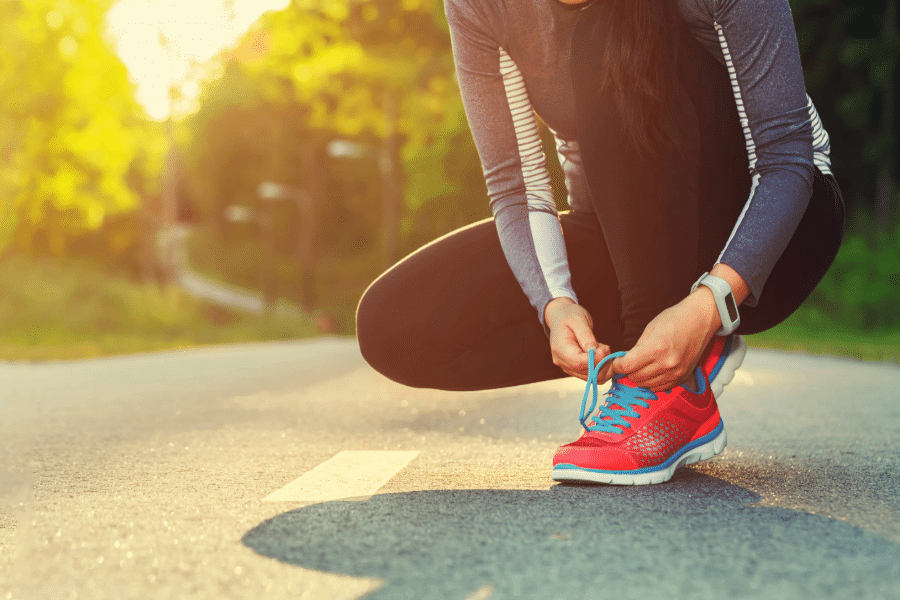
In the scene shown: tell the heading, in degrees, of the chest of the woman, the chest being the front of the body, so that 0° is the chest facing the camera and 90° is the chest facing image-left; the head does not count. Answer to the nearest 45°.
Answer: approximately 45°

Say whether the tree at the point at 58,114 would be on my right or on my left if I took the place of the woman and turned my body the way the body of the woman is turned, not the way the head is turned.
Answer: on my right
